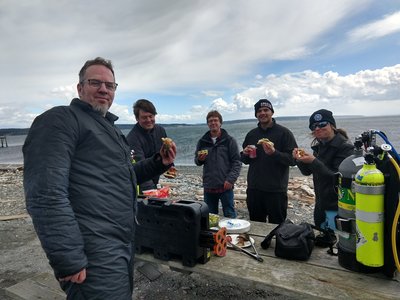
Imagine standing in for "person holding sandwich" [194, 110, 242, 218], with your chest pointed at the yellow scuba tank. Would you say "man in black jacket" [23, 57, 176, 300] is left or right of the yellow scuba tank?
right

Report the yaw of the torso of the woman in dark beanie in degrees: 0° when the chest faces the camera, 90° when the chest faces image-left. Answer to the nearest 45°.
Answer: approximately 45°

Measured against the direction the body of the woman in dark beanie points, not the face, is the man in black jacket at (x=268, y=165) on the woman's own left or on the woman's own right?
on the woman's own right

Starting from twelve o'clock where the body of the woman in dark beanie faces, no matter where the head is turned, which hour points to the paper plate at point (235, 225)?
The paper plate is roughly at 12 o'clock from the woman in dark beanie.

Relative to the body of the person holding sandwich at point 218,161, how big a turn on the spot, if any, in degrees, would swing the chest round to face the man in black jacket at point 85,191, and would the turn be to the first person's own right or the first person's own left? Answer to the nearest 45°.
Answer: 0° — they already face them

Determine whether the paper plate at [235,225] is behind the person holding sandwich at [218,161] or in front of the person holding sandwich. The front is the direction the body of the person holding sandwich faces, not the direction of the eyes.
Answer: in front

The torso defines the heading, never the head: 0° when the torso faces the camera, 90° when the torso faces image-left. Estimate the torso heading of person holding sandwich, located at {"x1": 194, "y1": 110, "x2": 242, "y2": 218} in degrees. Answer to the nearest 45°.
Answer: approximately 0°

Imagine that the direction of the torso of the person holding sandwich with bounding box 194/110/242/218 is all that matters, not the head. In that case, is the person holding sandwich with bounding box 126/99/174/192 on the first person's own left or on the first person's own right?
on the first person's own right

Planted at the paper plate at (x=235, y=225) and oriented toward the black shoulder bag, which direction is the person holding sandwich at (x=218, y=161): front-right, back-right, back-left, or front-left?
back-left

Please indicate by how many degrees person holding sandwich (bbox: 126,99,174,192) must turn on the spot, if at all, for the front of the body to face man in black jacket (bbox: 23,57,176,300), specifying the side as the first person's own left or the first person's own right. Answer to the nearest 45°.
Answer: approximately 45° to the first person's own right
